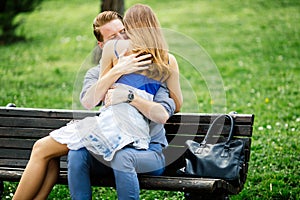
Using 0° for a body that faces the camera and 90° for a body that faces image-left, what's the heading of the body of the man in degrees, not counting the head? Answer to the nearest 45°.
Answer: approximately 45°

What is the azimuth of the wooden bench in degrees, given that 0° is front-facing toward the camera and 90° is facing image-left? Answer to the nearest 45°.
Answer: approximately 45°

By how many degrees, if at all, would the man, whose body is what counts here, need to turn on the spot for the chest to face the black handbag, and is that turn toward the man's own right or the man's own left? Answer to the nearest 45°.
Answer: approximately 135° to the man's own left
